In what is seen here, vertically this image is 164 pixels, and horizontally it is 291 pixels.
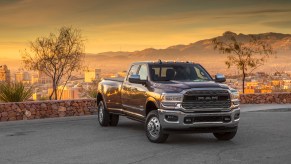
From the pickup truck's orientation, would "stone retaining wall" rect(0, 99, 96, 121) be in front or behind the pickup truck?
behind

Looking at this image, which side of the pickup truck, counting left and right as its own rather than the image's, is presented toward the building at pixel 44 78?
back

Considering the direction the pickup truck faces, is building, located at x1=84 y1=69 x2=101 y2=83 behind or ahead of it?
behind

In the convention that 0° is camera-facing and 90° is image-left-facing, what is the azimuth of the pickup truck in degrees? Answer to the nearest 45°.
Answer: approximately 315°

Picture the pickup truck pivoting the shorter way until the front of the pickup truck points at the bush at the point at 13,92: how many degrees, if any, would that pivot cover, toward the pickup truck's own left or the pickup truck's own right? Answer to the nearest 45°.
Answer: approximately 180°
